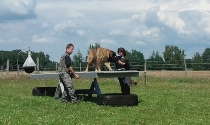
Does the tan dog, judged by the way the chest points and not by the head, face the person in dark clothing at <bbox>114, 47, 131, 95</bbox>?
yes
